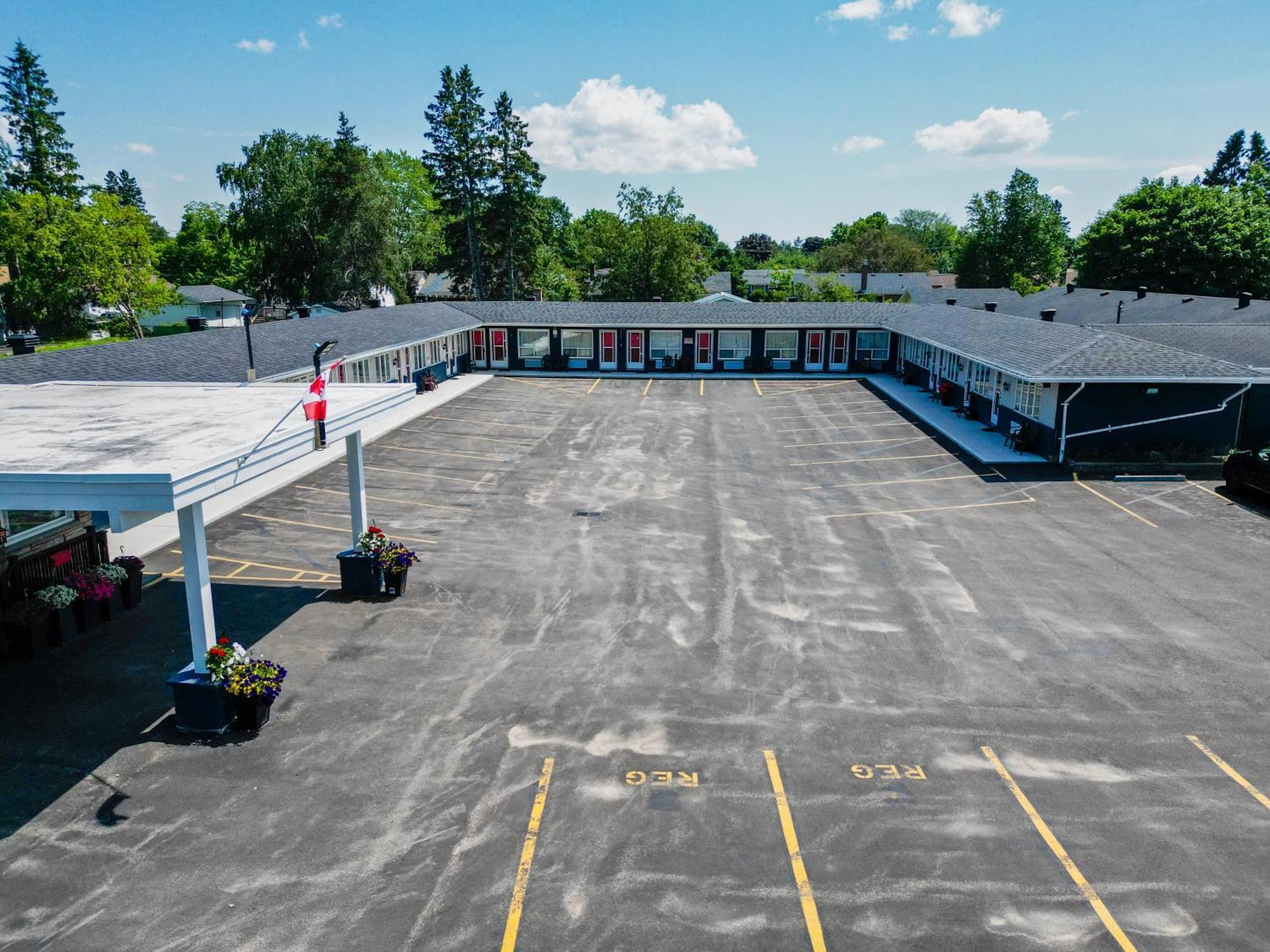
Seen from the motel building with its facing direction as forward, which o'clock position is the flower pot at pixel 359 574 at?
The flower pot is roughly at 12 o'clock from the motel building.

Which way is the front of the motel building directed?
toward the camera

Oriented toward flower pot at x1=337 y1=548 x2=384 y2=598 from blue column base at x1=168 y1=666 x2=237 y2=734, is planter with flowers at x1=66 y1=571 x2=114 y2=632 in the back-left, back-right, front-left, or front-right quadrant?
front-left

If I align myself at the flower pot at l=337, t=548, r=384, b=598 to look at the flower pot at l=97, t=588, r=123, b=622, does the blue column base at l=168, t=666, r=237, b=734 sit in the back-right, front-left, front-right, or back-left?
front-left

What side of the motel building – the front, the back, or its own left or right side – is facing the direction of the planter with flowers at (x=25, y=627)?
front

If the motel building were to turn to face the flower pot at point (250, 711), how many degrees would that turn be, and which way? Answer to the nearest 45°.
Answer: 0° — it already faces it

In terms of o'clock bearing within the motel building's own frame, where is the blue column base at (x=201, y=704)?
The blue column base is roughly at 12 o'clock from the motel building.

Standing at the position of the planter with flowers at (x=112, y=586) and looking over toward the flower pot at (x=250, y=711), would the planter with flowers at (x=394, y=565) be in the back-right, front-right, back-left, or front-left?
front-left

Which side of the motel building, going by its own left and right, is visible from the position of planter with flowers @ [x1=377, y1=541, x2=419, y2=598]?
front

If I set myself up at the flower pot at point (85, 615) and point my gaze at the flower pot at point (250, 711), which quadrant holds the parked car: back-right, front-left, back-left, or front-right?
front-left
